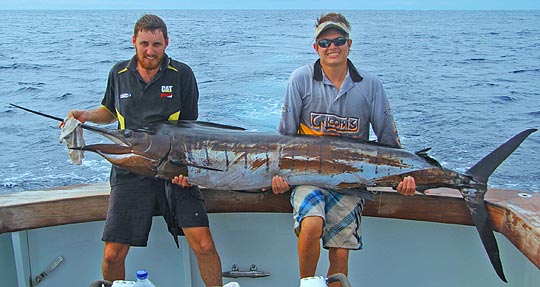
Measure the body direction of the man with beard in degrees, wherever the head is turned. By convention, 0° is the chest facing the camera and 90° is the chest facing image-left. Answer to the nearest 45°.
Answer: approximately 0°

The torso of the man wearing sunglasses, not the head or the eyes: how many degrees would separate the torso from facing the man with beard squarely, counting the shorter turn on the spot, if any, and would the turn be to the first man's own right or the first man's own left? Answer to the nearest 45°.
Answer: approximately 90° to the first man's own right

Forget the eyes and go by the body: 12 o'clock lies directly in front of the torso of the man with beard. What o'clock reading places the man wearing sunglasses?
The man wearing sunglasses is roughly at 9 o'clock from the man with beard.

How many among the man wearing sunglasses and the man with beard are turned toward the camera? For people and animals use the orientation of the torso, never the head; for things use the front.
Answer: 2
